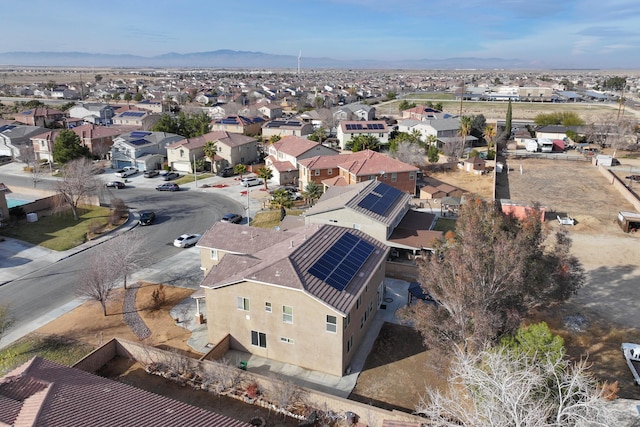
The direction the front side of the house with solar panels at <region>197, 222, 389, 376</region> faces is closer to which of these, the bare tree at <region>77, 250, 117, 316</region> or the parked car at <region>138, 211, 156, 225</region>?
the bare tree

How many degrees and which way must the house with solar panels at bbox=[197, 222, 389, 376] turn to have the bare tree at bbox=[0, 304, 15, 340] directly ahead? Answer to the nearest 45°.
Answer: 0° — it already faces it

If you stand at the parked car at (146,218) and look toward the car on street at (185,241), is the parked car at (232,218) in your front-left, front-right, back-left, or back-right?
front-left

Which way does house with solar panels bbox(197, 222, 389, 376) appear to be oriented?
to the viewer's left

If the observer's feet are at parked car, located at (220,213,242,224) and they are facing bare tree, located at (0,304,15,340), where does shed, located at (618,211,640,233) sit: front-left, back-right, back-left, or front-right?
back-left

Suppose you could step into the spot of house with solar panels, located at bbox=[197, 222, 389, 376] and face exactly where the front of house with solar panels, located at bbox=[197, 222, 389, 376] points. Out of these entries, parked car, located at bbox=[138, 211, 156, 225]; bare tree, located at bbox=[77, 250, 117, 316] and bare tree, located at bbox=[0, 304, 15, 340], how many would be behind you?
0

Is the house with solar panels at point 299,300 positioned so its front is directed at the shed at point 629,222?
no

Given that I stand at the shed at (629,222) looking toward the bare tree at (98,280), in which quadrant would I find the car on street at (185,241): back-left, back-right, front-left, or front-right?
front-right

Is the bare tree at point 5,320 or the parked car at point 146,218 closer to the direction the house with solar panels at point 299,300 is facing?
the bare tree

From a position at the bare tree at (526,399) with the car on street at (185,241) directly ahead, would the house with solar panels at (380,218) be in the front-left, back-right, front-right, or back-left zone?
front-right

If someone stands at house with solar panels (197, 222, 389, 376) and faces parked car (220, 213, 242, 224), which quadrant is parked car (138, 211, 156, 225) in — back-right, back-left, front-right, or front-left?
front-left

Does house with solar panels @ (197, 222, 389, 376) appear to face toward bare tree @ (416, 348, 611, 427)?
no

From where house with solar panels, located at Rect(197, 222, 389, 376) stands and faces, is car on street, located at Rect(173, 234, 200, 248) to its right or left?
on its right

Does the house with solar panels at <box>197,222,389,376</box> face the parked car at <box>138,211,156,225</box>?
no

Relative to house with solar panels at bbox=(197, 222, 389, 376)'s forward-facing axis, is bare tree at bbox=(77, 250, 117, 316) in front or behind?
in front

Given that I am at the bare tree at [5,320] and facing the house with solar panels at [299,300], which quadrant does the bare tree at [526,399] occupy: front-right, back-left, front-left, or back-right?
front-right

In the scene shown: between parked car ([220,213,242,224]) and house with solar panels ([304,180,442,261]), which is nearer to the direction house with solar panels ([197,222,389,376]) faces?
the parked car

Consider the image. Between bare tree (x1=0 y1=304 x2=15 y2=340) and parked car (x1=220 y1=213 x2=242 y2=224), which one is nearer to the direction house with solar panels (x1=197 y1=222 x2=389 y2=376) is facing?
the bare tree
